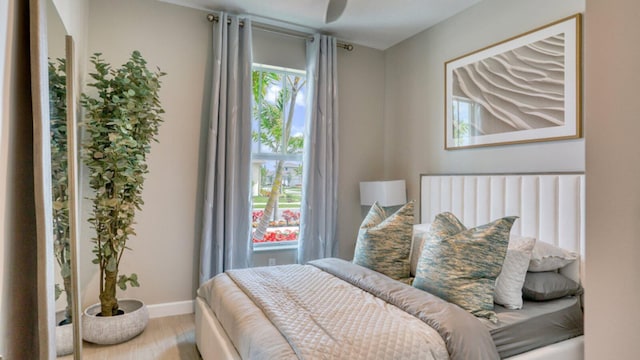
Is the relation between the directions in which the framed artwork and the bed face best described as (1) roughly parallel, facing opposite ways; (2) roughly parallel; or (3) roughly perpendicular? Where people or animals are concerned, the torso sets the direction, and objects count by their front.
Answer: roughly parallel

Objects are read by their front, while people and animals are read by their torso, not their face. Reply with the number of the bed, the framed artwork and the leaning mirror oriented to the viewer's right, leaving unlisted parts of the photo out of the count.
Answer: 1

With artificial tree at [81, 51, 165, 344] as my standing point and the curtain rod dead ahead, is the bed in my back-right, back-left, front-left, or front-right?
front-right

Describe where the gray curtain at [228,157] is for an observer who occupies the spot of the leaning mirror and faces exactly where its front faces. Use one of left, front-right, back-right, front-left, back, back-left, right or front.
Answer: front-left

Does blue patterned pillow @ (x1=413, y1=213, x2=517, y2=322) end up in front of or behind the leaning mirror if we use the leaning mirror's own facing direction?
in front

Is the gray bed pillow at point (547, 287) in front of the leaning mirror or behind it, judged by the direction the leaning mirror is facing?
in front

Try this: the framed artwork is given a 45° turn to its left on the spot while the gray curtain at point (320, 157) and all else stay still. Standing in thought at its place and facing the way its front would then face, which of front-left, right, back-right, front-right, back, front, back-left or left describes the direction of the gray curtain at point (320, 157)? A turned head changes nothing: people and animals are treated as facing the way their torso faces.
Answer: right

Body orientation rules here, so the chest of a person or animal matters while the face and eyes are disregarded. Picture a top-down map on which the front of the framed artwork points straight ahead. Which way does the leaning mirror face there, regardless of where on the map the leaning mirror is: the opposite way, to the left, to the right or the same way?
the opposite way

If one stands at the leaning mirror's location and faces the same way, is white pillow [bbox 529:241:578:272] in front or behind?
in front

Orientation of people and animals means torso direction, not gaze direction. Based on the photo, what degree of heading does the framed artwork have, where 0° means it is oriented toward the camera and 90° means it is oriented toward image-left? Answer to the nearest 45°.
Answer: approximately 45°

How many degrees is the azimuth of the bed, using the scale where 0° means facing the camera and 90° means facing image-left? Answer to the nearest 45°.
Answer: approximately 45°

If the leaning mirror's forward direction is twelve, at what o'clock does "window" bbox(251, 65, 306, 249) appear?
The window is roughly at 11 o'clock from the leaning mirror.

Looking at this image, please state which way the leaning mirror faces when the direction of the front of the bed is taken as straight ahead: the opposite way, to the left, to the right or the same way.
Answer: the opposite way

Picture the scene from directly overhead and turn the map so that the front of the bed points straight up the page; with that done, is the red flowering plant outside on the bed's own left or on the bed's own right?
on the bed's own right

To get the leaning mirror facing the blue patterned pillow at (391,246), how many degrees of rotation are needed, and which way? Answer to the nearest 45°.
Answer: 0° — it already faces it

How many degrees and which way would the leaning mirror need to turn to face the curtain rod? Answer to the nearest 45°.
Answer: approximately 45° to its left

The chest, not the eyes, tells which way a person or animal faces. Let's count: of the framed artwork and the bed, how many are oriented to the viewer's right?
0

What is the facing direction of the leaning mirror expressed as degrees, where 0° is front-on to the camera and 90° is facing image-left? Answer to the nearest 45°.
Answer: approximately 270°
